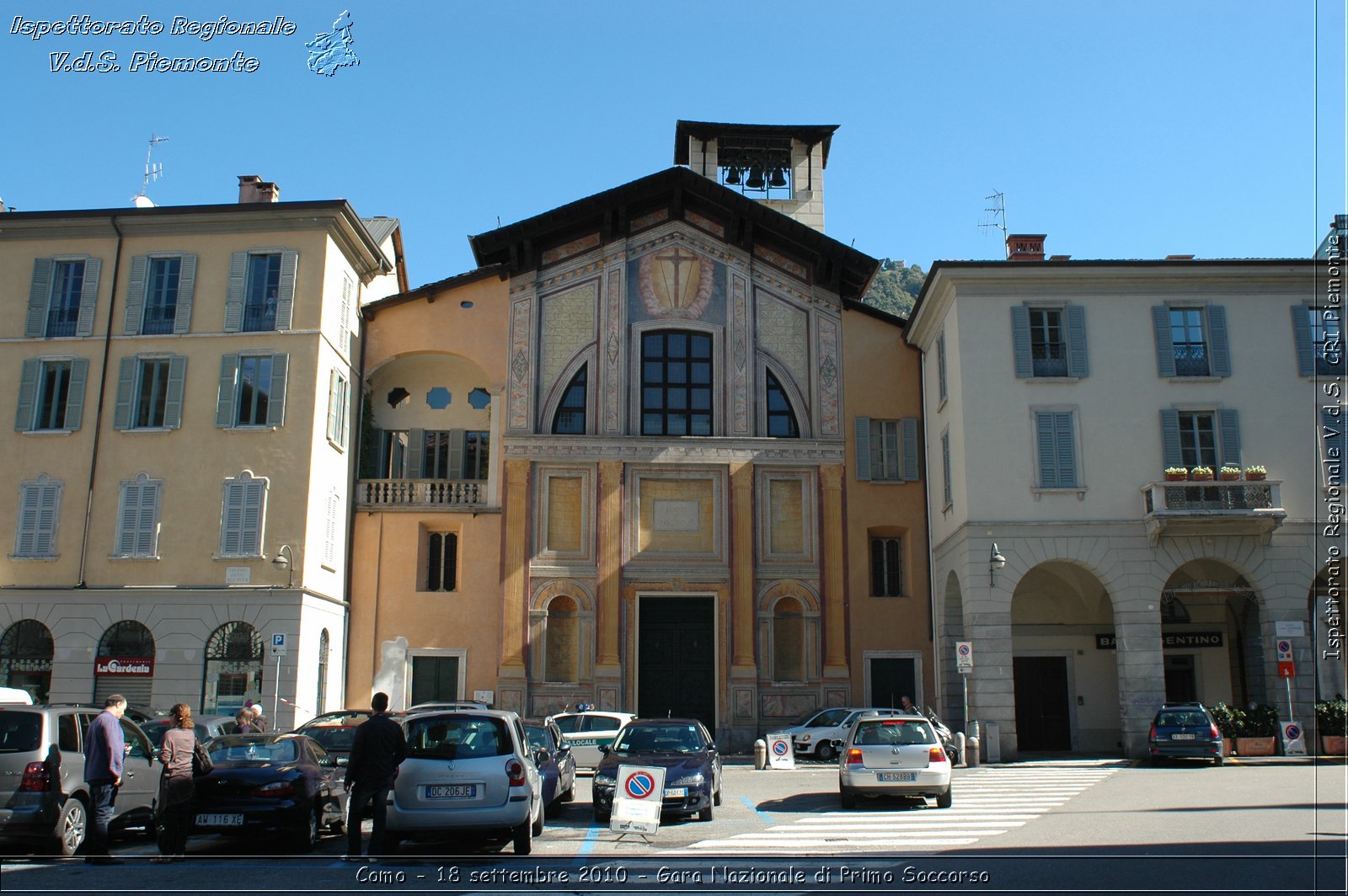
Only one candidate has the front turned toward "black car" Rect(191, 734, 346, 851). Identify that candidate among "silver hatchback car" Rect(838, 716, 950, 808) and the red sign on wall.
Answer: the red sign on wall

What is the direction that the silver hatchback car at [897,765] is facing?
away from the camera

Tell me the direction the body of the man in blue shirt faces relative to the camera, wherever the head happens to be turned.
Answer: to the viewer's right

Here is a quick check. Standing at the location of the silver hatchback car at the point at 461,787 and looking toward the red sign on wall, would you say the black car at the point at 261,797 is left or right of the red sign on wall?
left

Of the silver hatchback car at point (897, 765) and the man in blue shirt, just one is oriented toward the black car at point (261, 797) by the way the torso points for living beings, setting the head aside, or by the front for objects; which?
the man in blue shirt

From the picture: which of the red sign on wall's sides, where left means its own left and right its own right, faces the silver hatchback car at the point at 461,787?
front

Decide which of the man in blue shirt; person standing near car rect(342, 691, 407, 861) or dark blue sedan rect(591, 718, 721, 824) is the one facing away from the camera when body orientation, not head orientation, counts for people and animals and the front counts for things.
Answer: the person standing near car

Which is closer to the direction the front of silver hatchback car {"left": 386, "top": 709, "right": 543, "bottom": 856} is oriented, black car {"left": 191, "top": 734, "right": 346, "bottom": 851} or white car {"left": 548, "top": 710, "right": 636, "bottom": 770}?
the white car

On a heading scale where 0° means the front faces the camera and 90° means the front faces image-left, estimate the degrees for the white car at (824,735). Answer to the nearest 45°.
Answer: approximately 45°

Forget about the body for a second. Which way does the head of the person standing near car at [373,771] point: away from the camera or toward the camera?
away from the camera

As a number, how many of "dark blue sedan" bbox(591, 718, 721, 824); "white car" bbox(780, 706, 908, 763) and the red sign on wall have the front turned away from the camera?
0

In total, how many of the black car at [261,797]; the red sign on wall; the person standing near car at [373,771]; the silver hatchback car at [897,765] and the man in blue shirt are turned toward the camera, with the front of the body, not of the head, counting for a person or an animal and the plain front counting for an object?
1

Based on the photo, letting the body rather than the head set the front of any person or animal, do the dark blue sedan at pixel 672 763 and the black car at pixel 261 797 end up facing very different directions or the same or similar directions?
very different directions

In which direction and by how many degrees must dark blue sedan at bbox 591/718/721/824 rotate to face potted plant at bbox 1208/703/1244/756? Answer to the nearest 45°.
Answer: approximately 135° to its left

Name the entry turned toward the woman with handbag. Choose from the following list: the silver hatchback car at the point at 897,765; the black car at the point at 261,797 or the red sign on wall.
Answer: the red sign on wall

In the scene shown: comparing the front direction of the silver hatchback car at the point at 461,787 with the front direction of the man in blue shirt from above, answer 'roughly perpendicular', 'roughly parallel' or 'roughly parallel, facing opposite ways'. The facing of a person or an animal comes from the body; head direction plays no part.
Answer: roughly perpendicular

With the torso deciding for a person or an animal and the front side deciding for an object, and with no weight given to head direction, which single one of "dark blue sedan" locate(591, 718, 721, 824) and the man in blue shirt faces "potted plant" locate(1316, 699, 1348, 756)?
the man in blue shirt

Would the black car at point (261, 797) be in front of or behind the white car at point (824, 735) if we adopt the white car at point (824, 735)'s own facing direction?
in front

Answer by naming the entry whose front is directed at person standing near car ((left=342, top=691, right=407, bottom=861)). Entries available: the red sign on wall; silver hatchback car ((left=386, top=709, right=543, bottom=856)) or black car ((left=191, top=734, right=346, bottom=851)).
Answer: the red sign on wall
